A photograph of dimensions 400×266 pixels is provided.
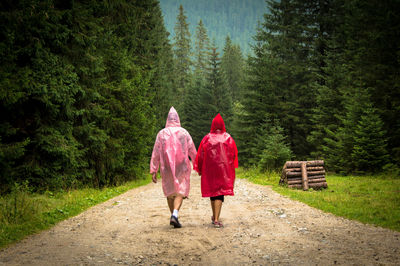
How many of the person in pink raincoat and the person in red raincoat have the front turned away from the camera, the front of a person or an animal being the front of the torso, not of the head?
2

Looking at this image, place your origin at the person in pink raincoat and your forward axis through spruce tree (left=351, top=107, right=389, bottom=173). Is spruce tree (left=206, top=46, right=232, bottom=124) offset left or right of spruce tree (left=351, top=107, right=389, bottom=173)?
left

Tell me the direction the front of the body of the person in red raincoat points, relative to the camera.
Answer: away from the camera

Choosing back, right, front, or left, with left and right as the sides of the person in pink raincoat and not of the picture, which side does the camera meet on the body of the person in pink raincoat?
back

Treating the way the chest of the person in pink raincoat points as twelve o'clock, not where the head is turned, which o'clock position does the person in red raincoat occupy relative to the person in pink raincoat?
The person in red raincoat is roughly at 3 o'clock from the person in pink raincoat.

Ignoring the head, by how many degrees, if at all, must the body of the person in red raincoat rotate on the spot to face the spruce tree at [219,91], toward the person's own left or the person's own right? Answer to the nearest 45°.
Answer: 0° — they already face it

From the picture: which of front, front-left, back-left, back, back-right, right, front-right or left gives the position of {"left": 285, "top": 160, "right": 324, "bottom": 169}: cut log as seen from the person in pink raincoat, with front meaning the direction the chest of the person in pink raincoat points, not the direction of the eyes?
front-right

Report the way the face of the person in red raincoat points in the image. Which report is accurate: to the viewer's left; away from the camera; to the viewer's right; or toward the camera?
away from the camera

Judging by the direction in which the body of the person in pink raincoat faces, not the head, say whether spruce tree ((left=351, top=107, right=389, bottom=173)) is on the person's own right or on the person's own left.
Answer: on the person's own right

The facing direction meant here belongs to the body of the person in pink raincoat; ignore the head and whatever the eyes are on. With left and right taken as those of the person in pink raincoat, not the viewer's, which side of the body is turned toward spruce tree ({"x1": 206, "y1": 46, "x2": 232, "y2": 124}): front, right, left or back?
front

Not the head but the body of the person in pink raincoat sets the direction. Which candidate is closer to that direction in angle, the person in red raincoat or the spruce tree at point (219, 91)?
the spruce tree

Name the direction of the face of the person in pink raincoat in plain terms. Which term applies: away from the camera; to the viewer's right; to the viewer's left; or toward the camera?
away from the camera

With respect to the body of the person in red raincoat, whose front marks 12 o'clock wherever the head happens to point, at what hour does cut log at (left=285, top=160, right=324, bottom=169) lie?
The cut log is roughly at 1 o'clock from the person in red raincoat.
